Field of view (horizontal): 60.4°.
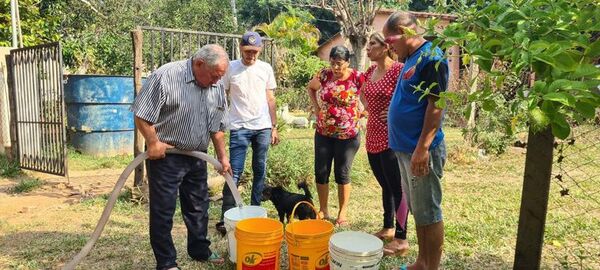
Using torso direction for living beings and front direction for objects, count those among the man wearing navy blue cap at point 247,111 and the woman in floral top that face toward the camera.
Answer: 2

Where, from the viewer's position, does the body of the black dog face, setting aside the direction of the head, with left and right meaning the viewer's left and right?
facing to the left of the viewer

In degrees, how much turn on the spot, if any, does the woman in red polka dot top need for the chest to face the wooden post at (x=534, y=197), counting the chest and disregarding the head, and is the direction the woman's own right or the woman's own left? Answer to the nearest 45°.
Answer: approximately 90° to the woman's own left

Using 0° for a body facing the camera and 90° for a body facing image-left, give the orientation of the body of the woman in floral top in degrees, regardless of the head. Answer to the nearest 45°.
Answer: approximately 0°

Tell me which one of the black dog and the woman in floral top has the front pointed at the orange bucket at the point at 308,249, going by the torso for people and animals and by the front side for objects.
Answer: the woman in floral top

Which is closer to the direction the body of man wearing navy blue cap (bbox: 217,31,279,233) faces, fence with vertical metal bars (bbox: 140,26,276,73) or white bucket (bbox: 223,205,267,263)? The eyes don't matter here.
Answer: the white bucket

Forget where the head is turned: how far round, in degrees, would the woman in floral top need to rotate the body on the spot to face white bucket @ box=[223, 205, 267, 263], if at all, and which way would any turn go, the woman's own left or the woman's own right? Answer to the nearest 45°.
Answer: approximately 45° to the woman's own right

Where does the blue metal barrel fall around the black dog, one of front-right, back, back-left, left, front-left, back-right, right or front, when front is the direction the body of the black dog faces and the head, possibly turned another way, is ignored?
front-right

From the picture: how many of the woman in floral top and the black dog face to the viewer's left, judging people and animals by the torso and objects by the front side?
1

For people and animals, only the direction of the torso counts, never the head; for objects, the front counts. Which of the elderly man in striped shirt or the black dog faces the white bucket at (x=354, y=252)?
the elderly man in striped shirt

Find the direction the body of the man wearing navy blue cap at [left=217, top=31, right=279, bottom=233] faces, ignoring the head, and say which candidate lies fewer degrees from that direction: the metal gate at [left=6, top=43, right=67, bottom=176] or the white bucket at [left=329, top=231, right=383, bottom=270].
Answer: the white bucket

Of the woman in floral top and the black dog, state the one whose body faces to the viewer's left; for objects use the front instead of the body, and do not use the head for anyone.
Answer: the black dog

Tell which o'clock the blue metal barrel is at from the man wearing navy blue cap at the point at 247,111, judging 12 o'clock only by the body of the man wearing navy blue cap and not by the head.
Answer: The blue metal barrel is roughly at 5 o'clock from the man wearing navy blue cap.
